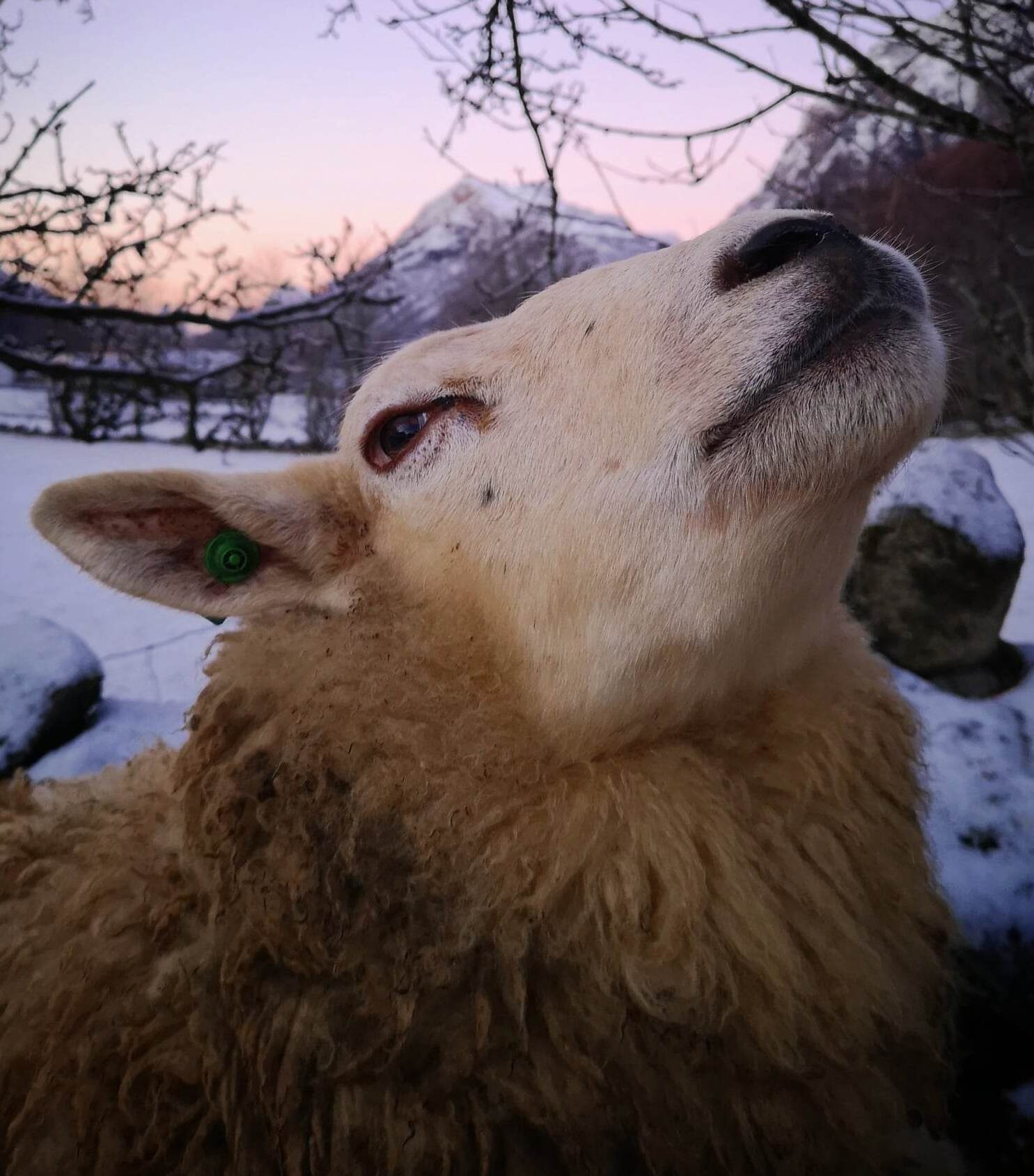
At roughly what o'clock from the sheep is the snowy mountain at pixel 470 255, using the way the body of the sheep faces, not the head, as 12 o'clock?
The snowy mountain is roughly at 9 o'clock from the sheep.

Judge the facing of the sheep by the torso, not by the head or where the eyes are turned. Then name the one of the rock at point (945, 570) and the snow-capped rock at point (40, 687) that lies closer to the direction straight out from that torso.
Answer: the rock

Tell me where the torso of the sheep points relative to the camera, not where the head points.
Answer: to the viewer's right

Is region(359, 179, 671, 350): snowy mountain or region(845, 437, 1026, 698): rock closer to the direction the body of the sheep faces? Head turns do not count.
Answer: the rock

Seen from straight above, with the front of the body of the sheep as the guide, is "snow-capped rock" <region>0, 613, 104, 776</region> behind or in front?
behind

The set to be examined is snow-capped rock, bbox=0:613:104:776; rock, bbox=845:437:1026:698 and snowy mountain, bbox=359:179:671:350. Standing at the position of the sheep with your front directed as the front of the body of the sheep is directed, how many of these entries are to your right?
0

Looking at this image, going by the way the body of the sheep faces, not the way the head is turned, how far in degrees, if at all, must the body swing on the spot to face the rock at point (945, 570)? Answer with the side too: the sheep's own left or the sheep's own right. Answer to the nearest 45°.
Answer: approximately 45° to the sheep's own left

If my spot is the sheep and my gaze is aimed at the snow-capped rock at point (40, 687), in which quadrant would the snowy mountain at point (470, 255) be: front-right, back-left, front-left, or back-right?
front-right
